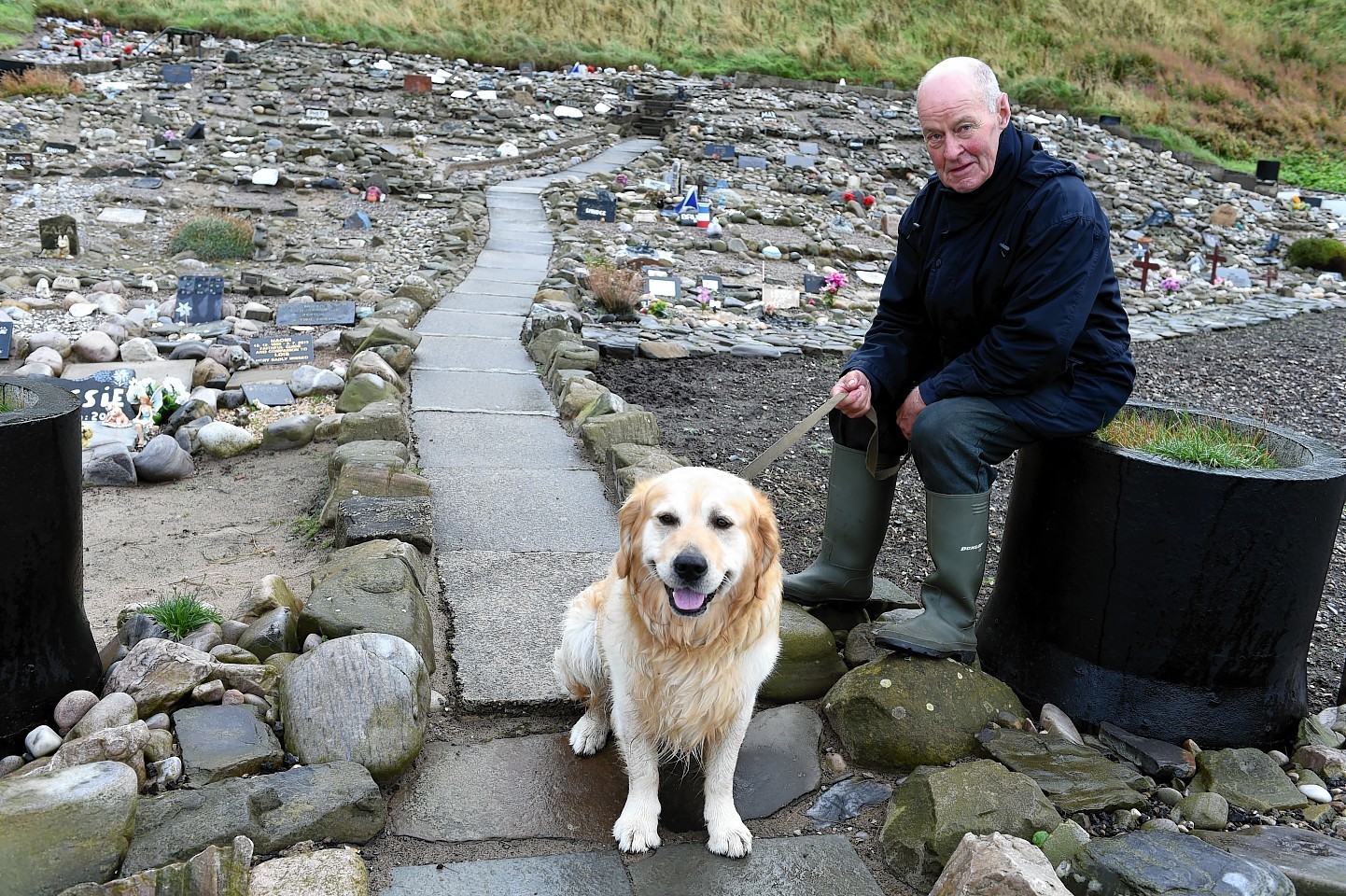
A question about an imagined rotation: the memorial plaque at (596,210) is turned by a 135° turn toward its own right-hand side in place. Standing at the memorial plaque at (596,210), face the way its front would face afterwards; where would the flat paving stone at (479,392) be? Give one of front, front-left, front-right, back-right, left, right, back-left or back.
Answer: back-left

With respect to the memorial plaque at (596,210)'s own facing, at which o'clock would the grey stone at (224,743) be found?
The grey stone is roughly at 12 o'clock from the memorial plaque.

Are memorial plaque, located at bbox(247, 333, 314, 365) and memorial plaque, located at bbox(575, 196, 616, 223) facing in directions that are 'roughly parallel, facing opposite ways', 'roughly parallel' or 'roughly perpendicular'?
roughly parallel

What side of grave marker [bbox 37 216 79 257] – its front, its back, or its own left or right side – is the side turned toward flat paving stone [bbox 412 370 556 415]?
front

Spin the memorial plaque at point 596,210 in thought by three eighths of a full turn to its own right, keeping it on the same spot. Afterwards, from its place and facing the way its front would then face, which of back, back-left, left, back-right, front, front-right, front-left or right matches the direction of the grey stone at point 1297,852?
back-left

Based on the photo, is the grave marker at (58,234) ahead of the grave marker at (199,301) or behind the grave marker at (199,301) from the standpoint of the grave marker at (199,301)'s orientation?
behind

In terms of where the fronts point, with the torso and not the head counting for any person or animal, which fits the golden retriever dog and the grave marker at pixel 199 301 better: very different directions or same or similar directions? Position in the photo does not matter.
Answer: same or similar directions

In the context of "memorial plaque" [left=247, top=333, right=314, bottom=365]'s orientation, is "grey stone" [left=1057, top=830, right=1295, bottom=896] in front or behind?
in front

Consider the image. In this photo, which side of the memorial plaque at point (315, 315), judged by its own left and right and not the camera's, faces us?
front

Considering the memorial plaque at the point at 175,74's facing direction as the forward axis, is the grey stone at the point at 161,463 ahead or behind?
ahead

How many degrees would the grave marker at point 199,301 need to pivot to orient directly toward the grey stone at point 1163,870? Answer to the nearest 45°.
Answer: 0° — it already faces it

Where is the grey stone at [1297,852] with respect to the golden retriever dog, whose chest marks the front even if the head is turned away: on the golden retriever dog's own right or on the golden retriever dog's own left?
on the golden retriever dog's own left

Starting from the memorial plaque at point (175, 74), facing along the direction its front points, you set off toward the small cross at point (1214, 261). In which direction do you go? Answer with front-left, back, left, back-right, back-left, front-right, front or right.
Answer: front-left

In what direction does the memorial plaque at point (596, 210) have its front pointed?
toward the camera

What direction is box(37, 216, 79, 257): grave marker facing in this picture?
toward the camera

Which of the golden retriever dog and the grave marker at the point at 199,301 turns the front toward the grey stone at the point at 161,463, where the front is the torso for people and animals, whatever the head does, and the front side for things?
the grave marker
